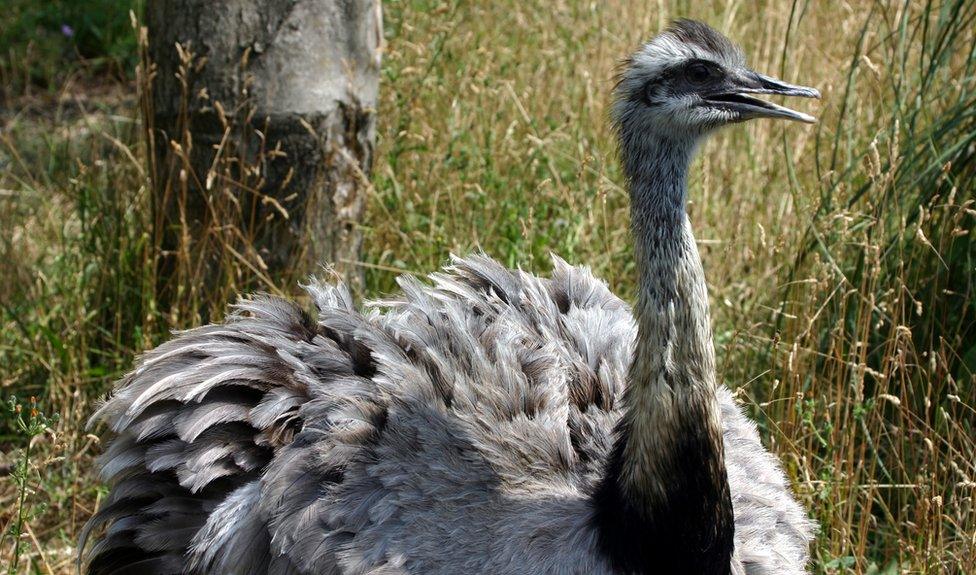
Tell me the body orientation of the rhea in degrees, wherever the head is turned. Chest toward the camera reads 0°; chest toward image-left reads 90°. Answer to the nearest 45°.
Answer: approximately 315°

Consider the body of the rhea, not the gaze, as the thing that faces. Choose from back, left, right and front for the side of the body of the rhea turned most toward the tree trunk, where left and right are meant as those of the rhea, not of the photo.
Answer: back
